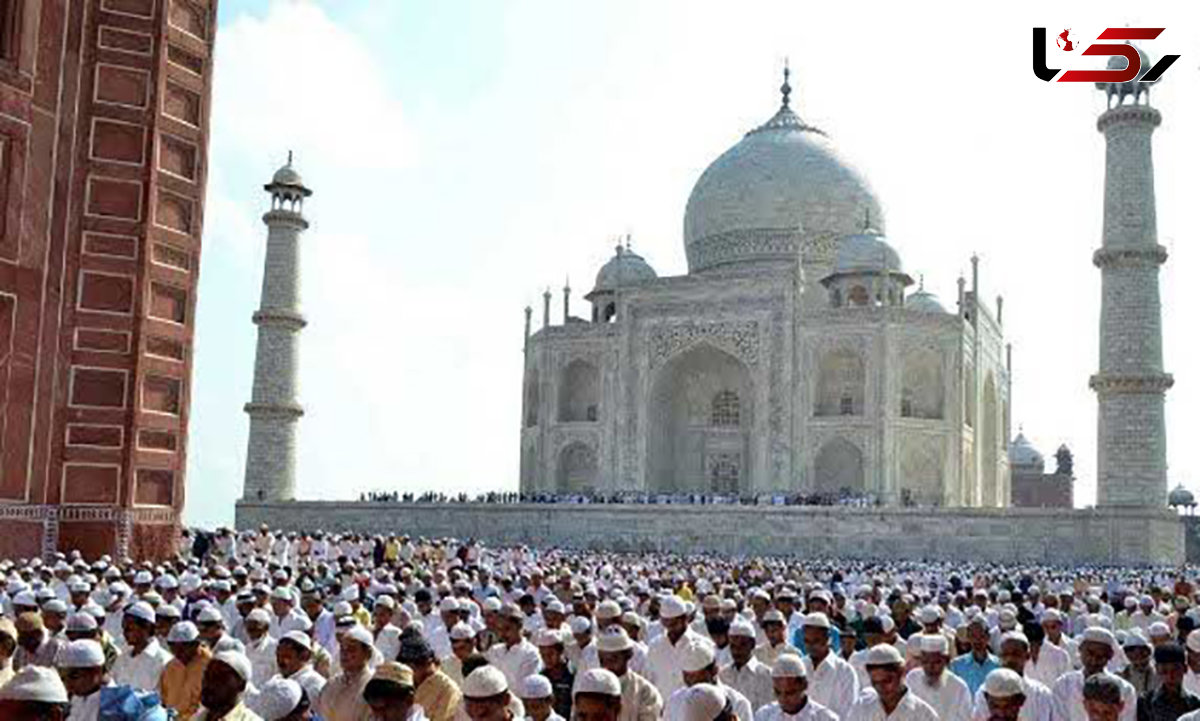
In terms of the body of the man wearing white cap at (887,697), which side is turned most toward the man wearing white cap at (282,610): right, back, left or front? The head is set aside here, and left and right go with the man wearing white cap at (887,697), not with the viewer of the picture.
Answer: right

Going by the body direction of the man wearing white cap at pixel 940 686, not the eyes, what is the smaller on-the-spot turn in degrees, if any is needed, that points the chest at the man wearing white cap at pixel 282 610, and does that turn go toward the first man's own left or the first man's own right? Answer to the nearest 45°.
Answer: approximately 90° to the first man's own right

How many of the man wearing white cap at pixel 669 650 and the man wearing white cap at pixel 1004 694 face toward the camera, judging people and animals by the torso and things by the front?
2

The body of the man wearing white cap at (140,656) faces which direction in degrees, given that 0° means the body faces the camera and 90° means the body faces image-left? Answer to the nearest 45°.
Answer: approximately 45°

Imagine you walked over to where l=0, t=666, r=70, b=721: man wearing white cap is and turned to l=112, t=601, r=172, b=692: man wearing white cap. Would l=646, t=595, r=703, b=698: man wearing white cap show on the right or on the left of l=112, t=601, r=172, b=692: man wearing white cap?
right

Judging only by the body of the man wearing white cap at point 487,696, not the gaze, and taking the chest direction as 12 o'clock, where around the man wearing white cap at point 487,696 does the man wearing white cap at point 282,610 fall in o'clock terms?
the man wearing white cap at point 282,610 is roughly at 4 o'clock from the man wearing white cap at point 487,696.

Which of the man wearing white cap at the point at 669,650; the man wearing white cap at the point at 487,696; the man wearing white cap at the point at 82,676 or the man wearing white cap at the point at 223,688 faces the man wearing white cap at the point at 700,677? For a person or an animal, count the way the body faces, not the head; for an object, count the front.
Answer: the man wearing white cap at the point at 669,650

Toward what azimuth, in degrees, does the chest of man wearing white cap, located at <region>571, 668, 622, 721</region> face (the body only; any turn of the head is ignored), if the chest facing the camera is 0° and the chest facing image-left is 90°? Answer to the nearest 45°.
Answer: approximately 45°
